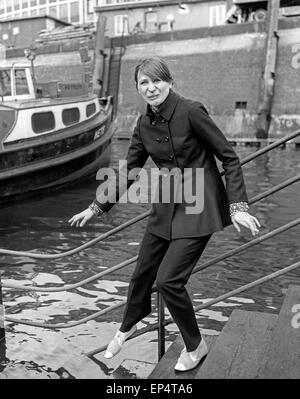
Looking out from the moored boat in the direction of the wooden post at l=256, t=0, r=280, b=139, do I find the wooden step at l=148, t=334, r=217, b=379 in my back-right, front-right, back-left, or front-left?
back-right

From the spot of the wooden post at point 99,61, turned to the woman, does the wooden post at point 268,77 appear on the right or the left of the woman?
left

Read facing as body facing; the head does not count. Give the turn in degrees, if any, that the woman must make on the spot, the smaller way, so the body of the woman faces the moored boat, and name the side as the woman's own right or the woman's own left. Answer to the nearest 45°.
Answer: approximately 135° to the woman's own right

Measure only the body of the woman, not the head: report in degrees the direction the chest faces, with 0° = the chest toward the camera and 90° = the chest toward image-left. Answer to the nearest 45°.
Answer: approximately 45°

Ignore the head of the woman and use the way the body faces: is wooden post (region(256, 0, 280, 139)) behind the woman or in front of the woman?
behind

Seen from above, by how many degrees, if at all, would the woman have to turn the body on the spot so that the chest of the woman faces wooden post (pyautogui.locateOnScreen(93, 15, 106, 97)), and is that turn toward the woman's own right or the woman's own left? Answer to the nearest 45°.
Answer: approximately 135° to the woman's own right
